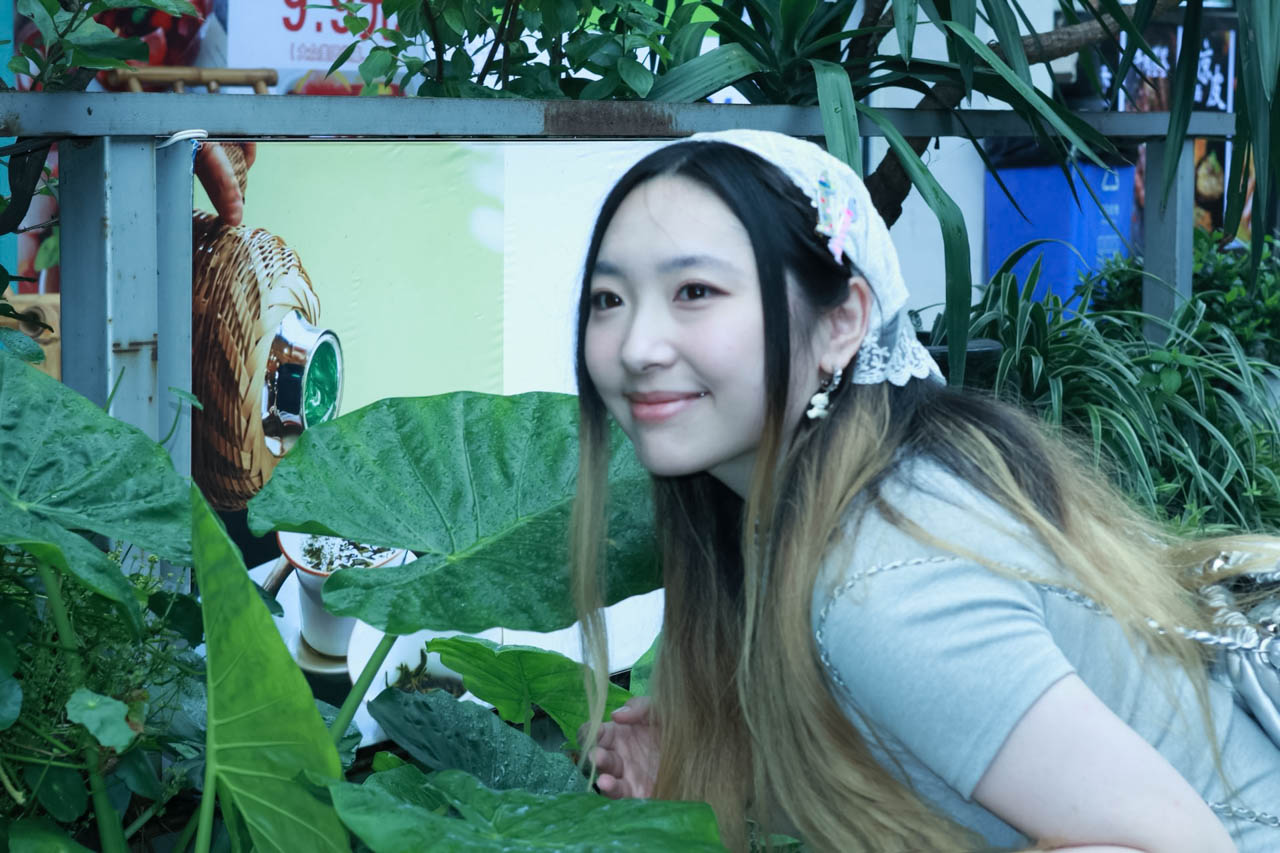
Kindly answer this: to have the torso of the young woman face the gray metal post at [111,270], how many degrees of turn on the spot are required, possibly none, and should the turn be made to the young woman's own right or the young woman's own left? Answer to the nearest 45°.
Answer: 0° — they already face it

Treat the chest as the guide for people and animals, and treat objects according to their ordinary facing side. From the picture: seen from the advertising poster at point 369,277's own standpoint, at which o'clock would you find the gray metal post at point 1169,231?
The gray metal post is roughly at 8 o'clock from the advertising poster.

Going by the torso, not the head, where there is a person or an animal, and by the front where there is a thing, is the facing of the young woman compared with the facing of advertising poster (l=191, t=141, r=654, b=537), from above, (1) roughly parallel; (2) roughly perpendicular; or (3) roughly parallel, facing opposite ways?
roughly perpendicular

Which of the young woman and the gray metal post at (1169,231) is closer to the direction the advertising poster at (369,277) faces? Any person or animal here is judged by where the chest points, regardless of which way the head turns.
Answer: the young woman

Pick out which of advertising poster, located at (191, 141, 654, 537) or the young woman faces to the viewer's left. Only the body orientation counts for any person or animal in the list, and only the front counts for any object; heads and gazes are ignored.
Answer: the young woman

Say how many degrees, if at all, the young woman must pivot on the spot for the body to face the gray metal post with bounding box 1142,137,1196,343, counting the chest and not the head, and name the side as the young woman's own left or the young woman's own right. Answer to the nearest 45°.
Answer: approximately 90° to the young woman's own right

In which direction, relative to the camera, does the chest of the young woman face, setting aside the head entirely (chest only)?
to the viewer's left

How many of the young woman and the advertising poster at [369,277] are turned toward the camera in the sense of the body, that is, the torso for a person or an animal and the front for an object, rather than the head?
1
